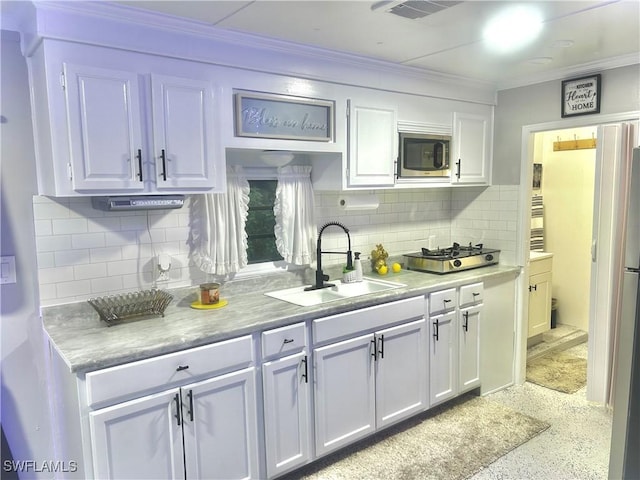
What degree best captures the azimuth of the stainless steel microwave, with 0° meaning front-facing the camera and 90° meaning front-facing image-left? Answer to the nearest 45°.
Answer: approximately 315°

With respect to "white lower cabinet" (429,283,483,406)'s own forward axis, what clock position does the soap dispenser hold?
The soap dispenser is roughly at 4 o'clock from the white lower cabinet.

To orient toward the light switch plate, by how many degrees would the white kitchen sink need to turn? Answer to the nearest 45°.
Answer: approximately 90° to its right

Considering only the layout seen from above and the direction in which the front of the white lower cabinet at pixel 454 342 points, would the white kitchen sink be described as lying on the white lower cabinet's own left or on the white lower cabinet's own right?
on the white lower cabinet's own right

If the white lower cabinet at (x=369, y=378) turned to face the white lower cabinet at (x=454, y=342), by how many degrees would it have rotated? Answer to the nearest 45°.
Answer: approximately 90° to its left

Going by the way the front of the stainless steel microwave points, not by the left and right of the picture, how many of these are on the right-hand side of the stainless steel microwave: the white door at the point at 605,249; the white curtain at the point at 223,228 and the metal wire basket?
2
